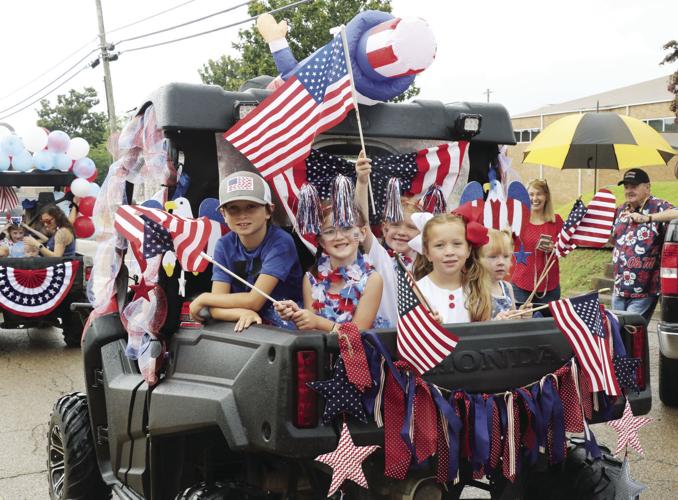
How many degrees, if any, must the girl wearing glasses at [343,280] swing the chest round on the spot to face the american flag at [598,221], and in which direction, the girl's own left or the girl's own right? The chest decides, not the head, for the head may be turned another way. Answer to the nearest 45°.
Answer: approximately 90° to the girl's own left

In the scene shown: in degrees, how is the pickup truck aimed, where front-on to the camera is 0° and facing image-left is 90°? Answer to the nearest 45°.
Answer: approximately 180°

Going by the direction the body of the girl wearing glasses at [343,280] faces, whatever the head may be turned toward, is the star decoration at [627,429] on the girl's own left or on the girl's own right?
on the girl's own left

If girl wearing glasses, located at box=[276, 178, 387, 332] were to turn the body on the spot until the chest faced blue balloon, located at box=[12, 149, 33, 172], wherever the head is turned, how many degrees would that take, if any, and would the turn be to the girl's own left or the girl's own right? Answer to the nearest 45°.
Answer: approximately 135° to the girl's own right

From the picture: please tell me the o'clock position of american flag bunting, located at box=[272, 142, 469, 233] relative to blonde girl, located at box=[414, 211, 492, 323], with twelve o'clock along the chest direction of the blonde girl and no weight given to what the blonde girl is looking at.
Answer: The american flag bunting is roughly at 5 o'clock from the blonde girl.

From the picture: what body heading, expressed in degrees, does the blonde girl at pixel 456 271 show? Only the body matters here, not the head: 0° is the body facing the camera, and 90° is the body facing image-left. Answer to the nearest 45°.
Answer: approximately 0°

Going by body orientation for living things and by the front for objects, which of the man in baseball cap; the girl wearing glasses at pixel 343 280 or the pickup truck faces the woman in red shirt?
the man in baseball cap

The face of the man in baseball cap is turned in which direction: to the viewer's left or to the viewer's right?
to the viewer's left

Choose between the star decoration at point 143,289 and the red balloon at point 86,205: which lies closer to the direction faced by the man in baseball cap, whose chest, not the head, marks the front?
the star decoration

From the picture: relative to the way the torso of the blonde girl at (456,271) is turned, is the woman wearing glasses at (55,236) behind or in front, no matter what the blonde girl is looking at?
behind

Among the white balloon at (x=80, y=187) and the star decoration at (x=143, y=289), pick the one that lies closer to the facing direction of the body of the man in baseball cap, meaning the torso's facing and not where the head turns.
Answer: the star decoration

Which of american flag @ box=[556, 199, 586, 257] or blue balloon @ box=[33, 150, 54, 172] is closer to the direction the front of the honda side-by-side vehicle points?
the blue balloon

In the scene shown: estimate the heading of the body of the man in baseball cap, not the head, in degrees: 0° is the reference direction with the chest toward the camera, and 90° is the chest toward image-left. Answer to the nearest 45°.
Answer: approximately 45°
